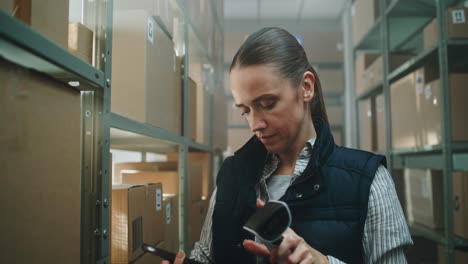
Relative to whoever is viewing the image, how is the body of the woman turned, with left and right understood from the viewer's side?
facing the viewer and to the left of the viewer

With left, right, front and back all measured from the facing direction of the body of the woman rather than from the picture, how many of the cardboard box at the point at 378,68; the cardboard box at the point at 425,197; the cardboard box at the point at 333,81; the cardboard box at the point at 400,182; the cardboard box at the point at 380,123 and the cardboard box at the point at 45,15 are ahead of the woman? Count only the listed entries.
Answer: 1

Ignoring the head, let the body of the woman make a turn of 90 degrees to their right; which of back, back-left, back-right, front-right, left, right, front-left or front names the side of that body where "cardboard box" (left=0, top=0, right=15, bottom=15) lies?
left

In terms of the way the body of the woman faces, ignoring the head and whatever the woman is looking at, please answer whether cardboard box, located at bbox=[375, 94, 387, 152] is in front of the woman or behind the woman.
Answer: behind

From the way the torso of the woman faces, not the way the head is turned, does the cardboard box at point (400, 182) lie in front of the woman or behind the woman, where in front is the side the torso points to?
behind

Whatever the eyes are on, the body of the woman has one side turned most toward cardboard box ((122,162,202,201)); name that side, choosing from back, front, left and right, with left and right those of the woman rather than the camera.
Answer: right

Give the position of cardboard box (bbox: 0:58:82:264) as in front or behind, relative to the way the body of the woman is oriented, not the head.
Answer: in front

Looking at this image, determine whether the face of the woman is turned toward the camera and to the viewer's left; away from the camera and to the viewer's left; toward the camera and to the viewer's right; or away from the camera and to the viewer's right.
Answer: toward the camera and to the viewer's left

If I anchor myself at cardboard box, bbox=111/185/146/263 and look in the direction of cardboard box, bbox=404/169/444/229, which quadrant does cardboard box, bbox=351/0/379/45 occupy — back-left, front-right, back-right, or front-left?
front-left

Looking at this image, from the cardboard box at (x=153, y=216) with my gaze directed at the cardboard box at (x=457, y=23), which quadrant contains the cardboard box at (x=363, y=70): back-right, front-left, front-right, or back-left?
front-left

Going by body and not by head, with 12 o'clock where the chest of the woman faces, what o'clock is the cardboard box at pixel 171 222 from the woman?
The cardboard box is roughly at 3 o'clock from the woman.
